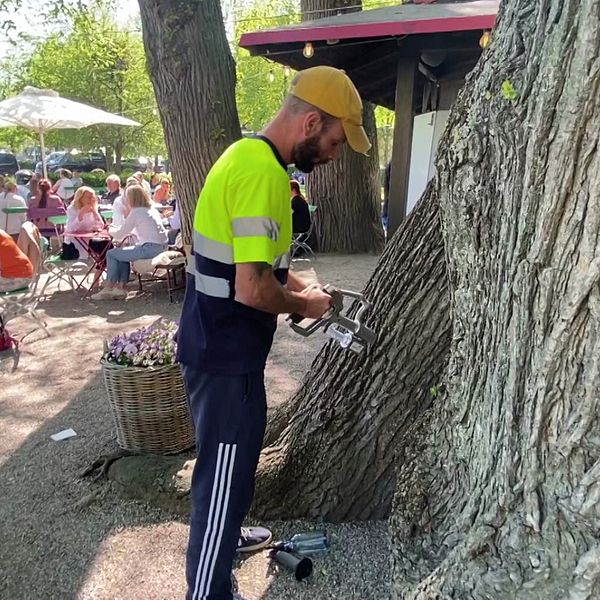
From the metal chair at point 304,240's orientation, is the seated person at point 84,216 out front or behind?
out front

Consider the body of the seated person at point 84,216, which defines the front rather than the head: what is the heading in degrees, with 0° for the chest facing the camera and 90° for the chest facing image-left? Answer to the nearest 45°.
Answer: approximately 315°

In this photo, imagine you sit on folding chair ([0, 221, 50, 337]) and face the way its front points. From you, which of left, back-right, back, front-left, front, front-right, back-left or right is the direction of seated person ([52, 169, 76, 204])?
right

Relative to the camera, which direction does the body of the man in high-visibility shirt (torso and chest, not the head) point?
to the viewer's right

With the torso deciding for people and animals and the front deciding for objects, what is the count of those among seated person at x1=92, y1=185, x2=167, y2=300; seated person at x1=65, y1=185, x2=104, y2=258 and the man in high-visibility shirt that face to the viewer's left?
1

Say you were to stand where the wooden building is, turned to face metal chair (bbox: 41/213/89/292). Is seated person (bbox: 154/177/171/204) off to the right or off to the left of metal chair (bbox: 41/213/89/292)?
right

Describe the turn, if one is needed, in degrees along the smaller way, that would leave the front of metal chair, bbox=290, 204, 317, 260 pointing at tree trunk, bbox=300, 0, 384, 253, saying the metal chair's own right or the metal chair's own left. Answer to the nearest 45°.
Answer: approximately 135° to the metal chair's own right

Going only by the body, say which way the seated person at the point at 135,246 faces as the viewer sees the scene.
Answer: to the viewer's left

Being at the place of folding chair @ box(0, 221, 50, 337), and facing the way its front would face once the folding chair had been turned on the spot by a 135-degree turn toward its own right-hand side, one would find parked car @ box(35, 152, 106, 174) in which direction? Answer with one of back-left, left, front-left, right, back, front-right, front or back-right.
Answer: front-left

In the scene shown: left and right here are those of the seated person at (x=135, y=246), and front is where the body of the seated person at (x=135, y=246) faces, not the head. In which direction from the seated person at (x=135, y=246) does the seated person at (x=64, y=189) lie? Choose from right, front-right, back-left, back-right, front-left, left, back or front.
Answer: right

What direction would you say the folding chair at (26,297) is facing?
to the viewer's left

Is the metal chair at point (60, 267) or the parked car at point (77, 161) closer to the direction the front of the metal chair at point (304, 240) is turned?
the metal chair

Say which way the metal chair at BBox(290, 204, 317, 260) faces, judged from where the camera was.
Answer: facing to the left of the viewer

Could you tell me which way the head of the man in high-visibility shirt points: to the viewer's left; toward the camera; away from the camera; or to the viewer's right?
to the viewer's right

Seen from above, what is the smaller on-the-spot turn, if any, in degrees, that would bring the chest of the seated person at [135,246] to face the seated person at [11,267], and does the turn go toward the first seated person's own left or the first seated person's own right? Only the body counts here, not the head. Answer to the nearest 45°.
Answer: approximately 45° to the first seated person's own left
